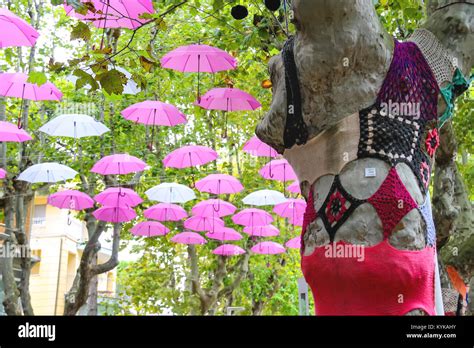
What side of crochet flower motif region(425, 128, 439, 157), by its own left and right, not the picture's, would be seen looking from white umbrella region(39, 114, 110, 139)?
back

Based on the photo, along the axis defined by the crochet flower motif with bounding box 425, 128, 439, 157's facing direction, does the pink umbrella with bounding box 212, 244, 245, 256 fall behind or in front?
behind

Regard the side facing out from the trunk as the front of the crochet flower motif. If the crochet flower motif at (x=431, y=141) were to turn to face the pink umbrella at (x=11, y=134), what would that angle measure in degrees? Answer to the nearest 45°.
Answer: approximately 180°

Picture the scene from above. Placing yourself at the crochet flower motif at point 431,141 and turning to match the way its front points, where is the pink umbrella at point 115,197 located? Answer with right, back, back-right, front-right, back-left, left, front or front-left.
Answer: back

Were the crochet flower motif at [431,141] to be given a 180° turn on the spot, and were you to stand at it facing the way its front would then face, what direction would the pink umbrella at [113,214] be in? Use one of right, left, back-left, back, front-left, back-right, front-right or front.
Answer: front

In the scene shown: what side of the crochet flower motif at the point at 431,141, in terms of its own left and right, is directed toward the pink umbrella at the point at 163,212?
back

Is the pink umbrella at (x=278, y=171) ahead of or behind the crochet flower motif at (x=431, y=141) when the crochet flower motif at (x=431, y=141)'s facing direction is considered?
behind

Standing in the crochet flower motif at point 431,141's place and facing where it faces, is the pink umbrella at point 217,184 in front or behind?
behind
